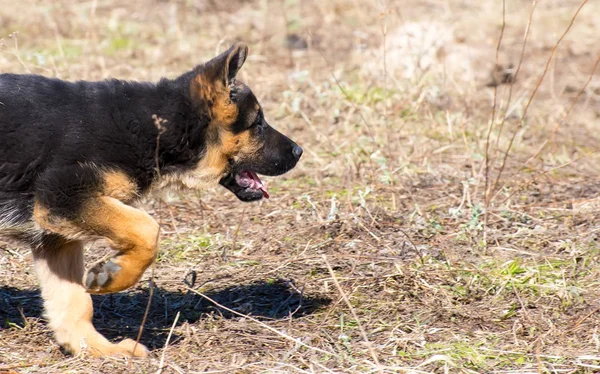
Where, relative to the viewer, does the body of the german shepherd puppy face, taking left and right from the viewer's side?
facing to the right of the viewer
